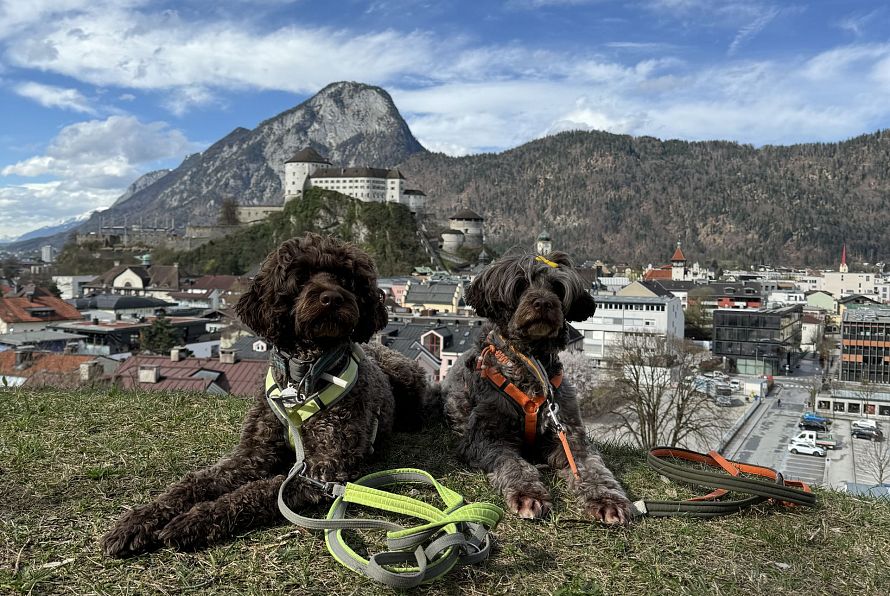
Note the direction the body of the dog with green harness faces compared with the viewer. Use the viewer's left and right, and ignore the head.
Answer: facing the viewer and to the left of the viewer

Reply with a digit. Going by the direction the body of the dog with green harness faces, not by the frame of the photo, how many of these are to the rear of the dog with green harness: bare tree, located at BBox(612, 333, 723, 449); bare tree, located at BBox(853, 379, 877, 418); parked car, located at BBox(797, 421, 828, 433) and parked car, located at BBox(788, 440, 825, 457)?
4

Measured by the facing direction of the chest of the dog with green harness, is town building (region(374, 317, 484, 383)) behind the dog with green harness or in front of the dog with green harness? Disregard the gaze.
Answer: behind

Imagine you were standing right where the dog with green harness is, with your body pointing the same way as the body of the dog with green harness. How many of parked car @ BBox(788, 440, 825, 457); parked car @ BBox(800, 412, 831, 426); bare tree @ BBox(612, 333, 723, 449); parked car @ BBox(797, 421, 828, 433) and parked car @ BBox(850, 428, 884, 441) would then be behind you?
5

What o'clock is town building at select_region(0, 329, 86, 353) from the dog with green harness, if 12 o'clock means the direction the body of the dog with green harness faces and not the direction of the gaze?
The town building is roughly at 4 o'clock from the dog with green harness.

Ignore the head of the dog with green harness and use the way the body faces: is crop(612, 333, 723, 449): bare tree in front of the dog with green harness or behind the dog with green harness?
behind

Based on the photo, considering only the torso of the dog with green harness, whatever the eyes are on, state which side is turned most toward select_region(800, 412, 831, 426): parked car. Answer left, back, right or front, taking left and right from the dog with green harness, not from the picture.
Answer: back

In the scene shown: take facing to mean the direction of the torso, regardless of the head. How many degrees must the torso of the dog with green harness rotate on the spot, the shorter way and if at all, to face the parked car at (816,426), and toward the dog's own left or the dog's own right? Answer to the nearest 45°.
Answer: approximately 180°

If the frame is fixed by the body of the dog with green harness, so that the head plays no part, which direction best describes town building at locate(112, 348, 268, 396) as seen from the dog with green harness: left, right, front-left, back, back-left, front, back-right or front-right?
back-right

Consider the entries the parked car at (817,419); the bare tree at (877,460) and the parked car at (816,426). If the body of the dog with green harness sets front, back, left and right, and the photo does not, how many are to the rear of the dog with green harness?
3

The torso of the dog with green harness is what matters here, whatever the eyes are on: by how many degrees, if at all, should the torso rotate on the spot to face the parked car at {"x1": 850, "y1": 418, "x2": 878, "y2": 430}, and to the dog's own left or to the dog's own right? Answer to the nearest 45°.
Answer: approximately 180°

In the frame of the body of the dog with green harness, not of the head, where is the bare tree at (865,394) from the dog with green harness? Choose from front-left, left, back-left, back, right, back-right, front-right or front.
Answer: back
